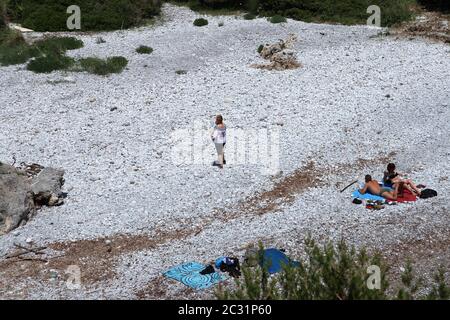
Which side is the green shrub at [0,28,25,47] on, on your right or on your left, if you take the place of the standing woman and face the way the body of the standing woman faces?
on your right

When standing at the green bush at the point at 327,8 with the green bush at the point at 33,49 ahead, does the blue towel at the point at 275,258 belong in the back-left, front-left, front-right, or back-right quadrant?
front-left

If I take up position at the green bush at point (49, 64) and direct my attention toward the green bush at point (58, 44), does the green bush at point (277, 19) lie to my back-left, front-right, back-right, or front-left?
front-right

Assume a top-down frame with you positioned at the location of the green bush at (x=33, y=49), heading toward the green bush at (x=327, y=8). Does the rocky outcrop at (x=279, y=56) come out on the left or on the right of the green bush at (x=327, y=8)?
right

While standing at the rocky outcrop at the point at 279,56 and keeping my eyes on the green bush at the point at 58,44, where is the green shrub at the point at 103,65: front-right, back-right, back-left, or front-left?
front-left

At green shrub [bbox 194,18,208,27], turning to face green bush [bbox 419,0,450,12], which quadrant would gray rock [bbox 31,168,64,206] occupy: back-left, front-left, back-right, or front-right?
back-right

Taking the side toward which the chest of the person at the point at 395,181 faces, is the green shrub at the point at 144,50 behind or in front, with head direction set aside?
behind
